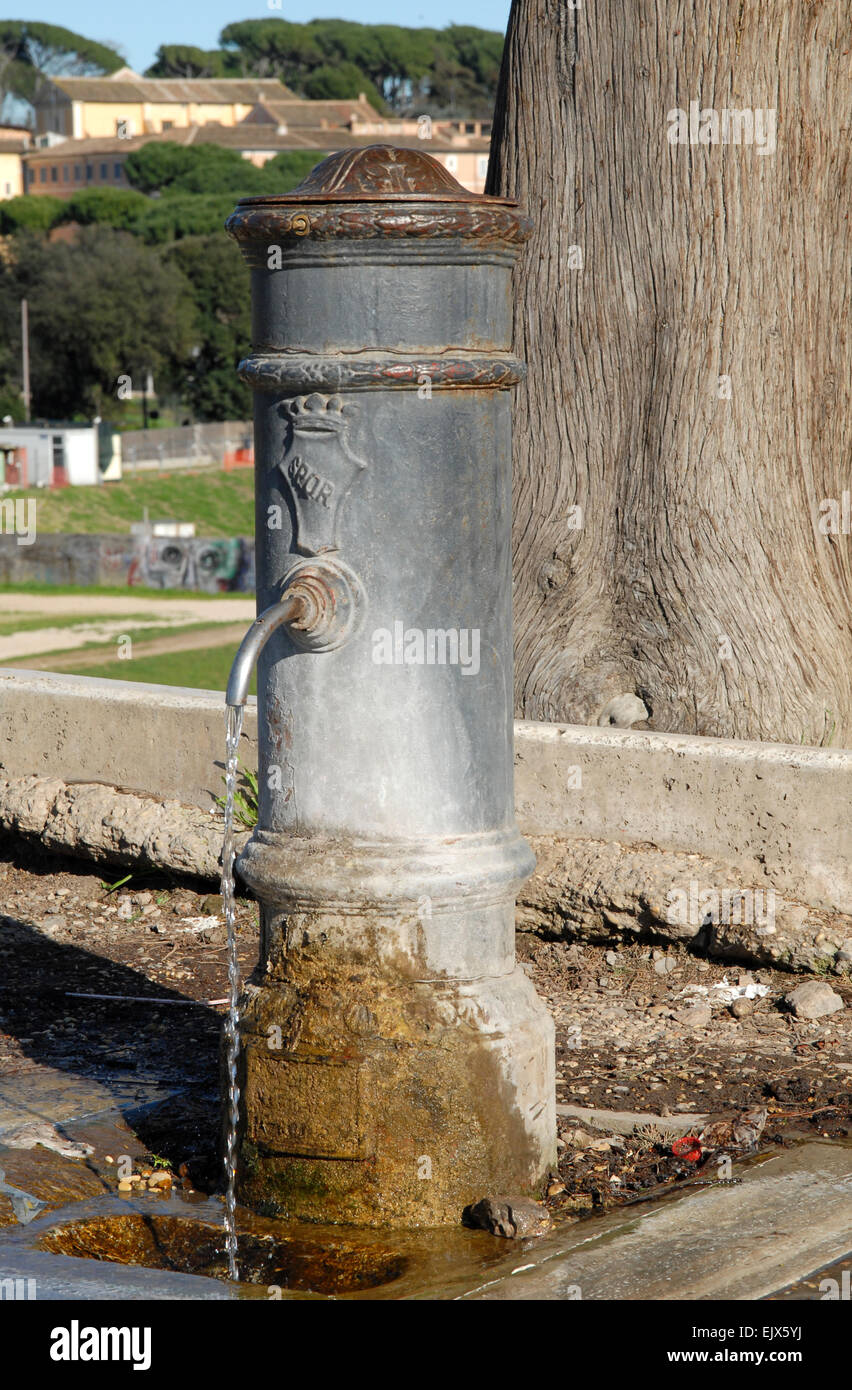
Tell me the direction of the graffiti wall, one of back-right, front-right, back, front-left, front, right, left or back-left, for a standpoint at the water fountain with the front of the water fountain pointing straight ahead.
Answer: back-right

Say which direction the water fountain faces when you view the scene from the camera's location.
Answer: facing the viewer and to the left of the viewer

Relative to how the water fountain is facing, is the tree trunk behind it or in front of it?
behind

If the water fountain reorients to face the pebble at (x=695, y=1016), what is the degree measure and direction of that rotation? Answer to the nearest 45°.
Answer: approximately 180°

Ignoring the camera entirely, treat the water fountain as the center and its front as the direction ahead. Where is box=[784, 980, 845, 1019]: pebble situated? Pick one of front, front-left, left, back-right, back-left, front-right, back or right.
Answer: back
